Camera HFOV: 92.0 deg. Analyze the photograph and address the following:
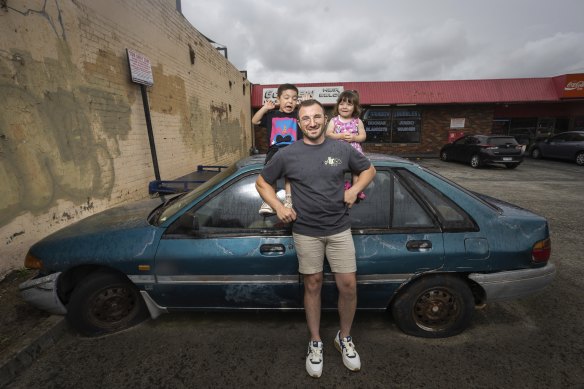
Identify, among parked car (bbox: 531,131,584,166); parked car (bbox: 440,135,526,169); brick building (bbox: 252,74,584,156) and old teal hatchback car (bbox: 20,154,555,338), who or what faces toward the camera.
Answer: the brick building

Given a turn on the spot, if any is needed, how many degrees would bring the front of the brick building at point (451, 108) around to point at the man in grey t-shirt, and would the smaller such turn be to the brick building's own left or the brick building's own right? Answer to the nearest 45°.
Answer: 0° — it already faces them

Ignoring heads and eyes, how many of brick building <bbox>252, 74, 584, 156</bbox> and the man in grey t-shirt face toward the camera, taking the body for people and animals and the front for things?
2

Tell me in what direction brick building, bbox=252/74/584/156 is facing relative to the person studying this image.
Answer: facing the viewer

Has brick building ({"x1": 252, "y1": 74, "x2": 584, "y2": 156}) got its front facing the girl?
yes

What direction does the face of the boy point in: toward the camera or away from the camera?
toward the camera

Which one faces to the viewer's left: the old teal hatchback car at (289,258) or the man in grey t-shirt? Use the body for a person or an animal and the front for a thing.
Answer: the old teal hatchback car

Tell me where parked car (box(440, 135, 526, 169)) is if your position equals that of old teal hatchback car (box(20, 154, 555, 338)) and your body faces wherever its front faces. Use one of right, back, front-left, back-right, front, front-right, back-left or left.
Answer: back-right

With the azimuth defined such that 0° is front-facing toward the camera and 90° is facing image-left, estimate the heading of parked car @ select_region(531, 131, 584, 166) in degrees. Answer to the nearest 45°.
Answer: approximately 135°

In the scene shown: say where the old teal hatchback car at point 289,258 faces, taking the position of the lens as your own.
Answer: facing to the left of the viewer

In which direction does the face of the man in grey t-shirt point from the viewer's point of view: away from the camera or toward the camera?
toward the camera

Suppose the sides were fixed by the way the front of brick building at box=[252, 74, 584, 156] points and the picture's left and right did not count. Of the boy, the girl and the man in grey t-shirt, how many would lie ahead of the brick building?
3

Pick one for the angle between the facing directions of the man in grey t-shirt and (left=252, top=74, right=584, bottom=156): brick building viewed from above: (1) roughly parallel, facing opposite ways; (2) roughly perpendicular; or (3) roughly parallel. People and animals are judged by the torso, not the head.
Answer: roughly parallel
